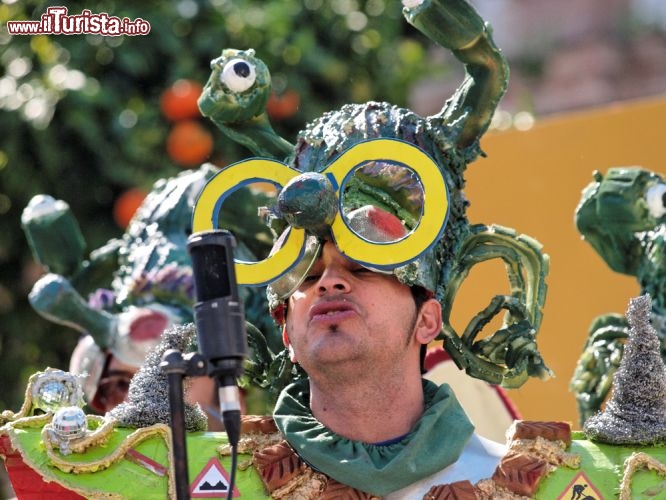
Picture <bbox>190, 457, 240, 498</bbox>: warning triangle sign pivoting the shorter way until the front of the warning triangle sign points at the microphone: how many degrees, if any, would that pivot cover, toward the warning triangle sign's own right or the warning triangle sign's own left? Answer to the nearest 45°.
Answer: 0° — it already faces it

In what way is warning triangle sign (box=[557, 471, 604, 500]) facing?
toward the camera

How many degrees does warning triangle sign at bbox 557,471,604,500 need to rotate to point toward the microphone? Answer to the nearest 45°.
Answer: approximately 45° to its right

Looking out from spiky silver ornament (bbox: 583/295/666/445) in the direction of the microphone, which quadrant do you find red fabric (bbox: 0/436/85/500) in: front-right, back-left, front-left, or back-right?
front-right

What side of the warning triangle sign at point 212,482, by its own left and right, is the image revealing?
front

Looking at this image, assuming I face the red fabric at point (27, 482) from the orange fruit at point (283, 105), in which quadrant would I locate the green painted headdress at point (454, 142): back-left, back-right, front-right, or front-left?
front-left

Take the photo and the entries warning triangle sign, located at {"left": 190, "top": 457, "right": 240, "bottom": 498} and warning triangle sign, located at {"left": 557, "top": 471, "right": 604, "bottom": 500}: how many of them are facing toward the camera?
2

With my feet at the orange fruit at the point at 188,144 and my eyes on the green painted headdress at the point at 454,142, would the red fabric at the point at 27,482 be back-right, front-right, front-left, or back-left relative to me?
front-right

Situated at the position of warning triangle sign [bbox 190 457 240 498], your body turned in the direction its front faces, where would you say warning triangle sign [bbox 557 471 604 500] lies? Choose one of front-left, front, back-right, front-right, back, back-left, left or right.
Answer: left

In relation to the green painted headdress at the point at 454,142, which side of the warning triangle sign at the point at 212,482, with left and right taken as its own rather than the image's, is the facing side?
left

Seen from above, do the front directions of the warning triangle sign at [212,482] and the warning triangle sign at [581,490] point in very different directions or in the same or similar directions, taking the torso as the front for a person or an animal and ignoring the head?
same or similar directions
